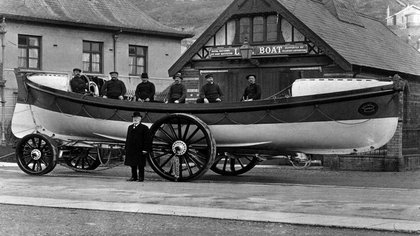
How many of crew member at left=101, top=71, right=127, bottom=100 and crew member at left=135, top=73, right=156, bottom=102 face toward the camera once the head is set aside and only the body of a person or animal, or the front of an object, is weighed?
2

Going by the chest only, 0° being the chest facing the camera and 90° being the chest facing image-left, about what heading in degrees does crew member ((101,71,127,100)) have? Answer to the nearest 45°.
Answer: approximately 0°

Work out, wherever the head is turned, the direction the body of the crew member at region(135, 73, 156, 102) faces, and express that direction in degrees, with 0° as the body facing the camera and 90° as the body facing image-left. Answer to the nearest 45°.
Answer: approximately 0°

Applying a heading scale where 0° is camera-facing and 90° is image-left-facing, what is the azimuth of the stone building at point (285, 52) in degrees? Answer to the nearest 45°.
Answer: approximately 45°

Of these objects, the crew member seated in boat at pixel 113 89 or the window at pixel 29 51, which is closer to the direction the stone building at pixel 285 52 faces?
the crew member seated in boat

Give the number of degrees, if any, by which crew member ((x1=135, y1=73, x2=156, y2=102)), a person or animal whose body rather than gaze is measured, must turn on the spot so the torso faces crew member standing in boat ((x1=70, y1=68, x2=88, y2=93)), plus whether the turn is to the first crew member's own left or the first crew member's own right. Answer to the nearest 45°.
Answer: approximately 90° to the first crew member's own right

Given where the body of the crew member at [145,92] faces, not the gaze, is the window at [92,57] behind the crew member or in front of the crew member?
behind

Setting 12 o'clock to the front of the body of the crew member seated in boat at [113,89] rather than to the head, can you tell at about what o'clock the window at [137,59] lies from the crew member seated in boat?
The window is roughly at 6 o'clock from the crew member seated in boat.
